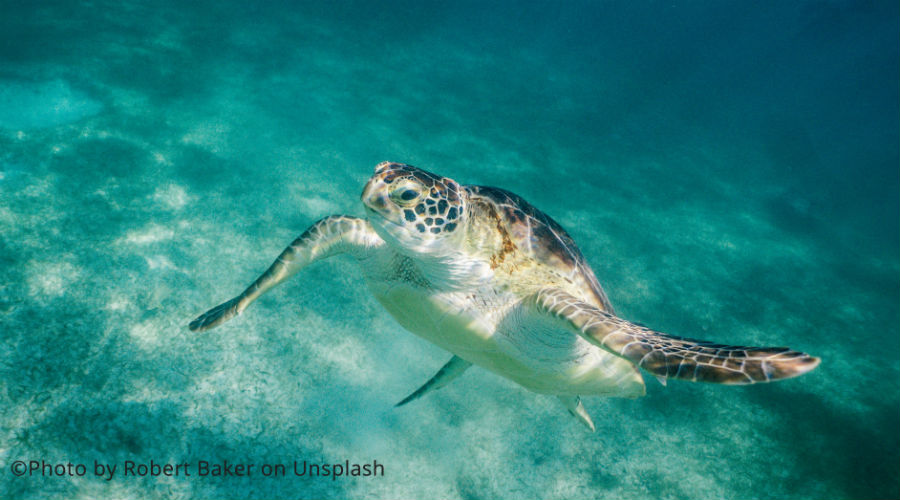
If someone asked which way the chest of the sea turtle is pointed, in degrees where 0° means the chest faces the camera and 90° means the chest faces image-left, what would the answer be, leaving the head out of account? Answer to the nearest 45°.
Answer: approximately 45°
